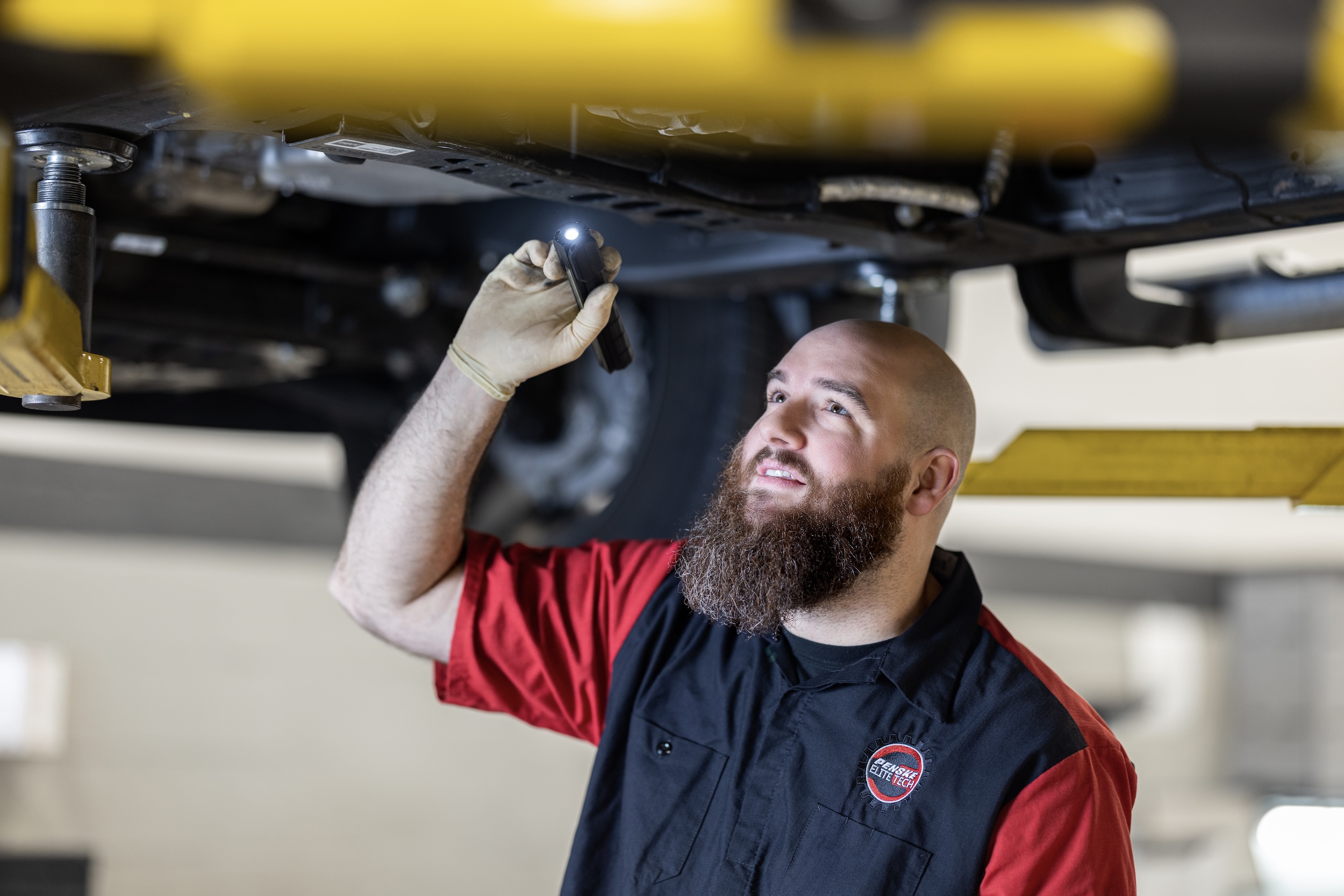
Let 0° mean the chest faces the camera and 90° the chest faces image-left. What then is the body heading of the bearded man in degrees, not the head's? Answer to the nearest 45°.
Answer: approximately 45°
